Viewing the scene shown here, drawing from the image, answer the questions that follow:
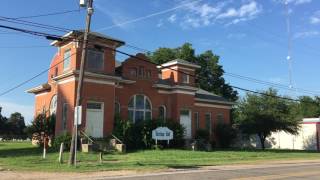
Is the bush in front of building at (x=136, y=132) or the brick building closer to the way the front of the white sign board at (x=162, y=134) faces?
the bush in front of building

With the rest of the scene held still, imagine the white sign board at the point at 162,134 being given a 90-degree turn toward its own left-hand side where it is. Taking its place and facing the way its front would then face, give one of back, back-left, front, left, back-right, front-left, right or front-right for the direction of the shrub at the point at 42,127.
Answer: back

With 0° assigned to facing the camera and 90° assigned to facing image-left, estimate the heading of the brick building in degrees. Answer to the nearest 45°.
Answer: approximately 315°

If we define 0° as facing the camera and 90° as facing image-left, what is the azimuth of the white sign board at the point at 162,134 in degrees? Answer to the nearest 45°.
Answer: approximately 0°

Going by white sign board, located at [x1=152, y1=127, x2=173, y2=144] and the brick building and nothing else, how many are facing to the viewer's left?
0

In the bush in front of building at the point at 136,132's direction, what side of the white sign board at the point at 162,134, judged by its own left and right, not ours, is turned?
right

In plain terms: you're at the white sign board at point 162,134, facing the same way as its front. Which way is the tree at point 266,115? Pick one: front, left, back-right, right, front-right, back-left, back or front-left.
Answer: back-left

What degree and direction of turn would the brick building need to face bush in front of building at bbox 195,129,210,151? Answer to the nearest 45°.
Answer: approximately 90° to its left

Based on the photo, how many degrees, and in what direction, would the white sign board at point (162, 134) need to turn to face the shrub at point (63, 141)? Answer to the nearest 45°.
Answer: approximately 45° to its right
